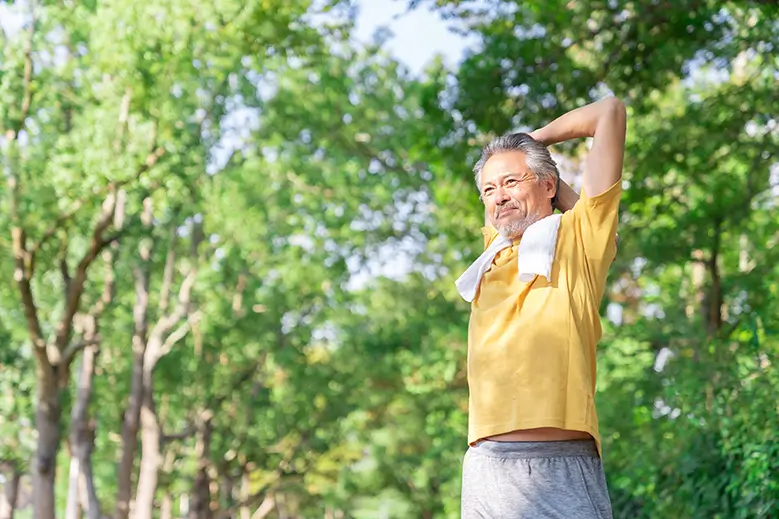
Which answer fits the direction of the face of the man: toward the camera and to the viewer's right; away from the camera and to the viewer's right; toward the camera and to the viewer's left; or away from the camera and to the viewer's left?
toward the camera and to the viewer's left

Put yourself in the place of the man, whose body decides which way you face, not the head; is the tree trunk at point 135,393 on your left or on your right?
on your right

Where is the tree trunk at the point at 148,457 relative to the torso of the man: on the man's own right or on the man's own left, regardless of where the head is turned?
on the man's own right

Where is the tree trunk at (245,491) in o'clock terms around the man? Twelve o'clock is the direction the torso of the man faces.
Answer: The tree trunk is roughly at 4 o'clock from the man.

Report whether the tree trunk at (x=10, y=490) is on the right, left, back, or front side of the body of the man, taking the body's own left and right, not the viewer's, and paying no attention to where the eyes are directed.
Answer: right

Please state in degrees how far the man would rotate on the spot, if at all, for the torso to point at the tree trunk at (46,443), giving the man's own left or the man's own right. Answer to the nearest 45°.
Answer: approximately 90° to the man's own right

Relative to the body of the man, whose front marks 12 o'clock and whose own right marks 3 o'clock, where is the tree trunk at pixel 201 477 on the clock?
The tree trunk is roughly at 4 o'clock from the man.

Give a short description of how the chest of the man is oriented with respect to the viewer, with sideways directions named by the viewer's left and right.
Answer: facing the viewer and to the left of the viewer
